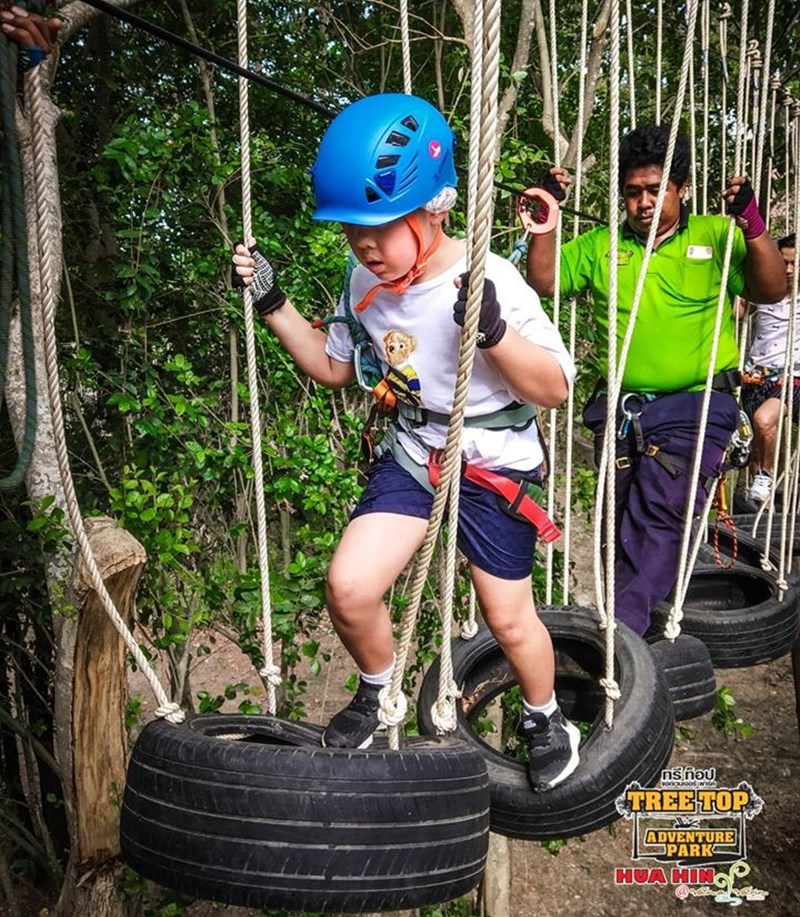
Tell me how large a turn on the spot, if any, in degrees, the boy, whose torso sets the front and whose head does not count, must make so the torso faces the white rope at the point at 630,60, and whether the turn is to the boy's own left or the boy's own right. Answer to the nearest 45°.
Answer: approximately 180°

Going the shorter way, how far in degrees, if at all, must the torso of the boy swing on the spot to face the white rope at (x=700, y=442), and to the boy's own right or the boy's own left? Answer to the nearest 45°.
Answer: approximately 180°

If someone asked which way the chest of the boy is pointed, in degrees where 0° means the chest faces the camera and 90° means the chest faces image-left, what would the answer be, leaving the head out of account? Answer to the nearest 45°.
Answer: approximately 45°

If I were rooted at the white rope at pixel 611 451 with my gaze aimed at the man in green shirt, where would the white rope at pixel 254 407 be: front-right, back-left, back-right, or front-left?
back-left

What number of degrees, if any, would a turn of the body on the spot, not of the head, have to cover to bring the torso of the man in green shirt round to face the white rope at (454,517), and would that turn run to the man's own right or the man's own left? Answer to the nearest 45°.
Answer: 0° — they already face it

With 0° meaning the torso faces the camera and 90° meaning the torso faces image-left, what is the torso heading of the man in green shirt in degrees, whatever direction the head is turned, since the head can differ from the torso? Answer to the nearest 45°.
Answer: approximately 0°

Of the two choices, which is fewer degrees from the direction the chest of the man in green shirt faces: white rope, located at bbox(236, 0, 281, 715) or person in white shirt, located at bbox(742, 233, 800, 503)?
the white rope

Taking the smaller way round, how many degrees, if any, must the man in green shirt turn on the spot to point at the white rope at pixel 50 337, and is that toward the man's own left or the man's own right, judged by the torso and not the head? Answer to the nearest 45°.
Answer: approximately 45° to the man's own right
